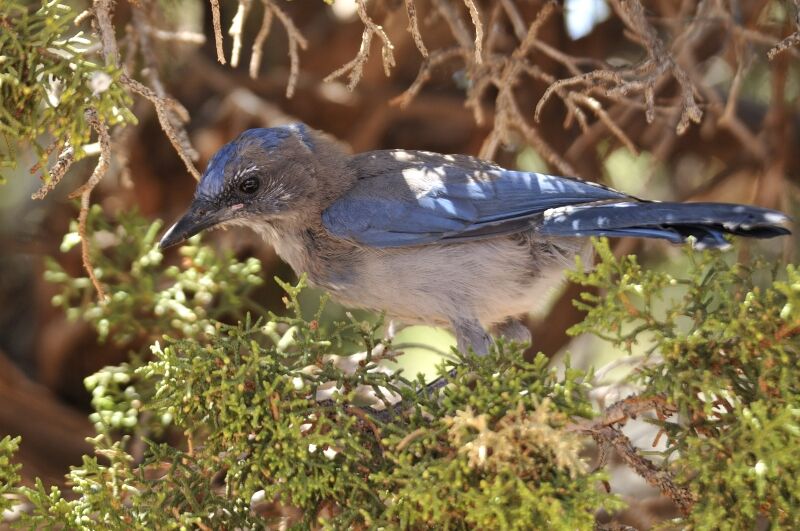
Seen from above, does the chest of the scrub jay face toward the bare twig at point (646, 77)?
no

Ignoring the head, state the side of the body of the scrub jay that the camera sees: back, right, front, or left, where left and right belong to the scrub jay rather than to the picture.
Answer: left
